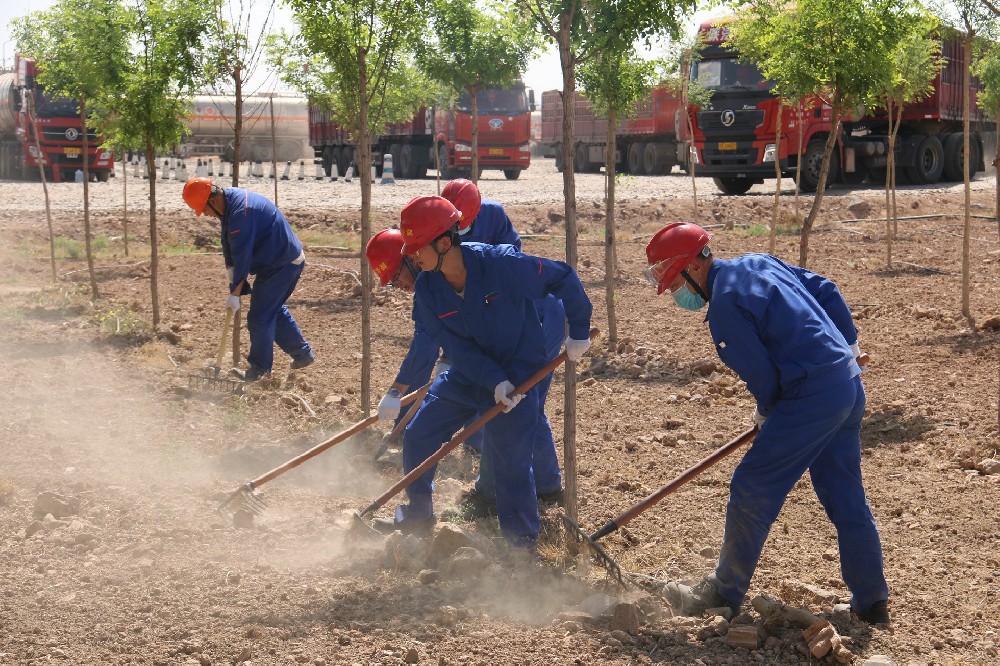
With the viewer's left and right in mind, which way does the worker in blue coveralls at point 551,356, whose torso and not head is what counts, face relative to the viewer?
facing to the left of the viewer

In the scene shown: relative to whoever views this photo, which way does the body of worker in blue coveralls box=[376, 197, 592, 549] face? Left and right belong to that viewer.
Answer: facing the viewer and to the left of the viewer

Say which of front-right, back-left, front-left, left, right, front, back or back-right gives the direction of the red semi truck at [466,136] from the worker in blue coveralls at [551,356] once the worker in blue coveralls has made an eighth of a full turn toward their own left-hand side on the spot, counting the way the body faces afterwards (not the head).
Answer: back-right

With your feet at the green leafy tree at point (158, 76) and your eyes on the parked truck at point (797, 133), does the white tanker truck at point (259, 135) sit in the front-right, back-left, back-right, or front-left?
front-left

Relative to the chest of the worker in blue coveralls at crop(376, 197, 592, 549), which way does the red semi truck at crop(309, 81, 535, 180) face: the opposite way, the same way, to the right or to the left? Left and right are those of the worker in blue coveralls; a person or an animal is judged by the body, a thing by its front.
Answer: to the left

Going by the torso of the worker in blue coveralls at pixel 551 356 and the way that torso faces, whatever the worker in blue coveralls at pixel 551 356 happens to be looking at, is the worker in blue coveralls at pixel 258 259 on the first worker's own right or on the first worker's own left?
on the first worker's own right

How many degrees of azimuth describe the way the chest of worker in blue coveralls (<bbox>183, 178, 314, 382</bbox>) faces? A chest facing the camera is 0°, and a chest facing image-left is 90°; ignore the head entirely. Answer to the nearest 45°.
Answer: approximately 90°

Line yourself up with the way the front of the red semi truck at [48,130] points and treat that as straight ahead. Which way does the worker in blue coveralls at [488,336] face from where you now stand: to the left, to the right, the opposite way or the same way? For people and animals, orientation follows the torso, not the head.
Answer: to the right

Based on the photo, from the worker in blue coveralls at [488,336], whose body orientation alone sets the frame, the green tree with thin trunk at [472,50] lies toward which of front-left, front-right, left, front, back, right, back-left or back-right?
back-right

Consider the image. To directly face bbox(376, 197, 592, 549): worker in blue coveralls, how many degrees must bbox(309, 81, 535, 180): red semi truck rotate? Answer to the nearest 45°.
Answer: approximately 45° to its right

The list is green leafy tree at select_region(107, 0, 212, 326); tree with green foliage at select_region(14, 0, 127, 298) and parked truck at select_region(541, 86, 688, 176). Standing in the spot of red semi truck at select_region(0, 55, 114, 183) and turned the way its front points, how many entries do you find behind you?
0

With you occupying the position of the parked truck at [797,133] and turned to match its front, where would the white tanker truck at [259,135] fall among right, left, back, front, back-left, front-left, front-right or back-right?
right

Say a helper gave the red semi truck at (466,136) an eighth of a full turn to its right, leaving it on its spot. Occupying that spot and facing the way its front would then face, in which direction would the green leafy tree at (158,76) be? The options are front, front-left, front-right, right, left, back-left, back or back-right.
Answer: front
